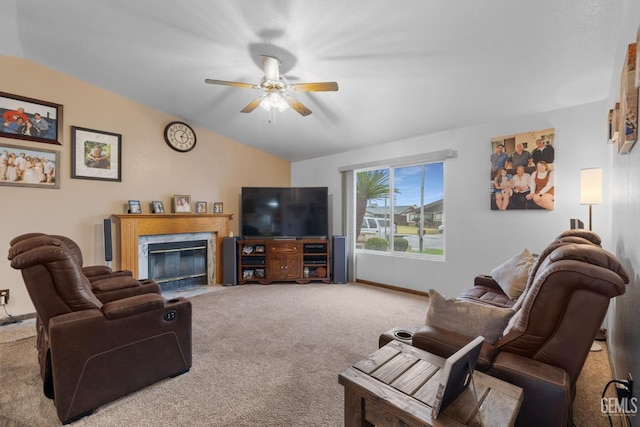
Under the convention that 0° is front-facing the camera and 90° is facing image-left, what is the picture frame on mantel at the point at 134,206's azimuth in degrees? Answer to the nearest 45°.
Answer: approximately 0°

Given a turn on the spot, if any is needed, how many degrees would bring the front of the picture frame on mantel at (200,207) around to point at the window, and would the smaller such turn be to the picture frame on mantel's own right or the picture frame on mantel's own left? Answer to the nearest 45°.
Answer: approximately 45° to the picture frame on mantel's own left

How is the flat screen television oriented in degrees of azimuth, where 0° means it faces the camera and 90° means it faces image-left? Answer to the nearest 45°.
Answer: approximately 0°

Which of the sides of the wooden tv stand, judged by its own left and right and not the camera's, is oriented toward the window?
left

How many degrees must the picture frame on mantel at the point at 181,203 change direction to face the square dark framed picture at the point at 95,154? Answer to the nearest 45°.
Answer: approximately 90° to its right

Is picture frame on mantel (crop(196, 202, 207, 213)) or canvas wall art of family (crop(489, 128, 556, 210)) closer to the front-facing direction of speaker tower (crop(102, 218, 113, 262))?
the canvas wall art of family
